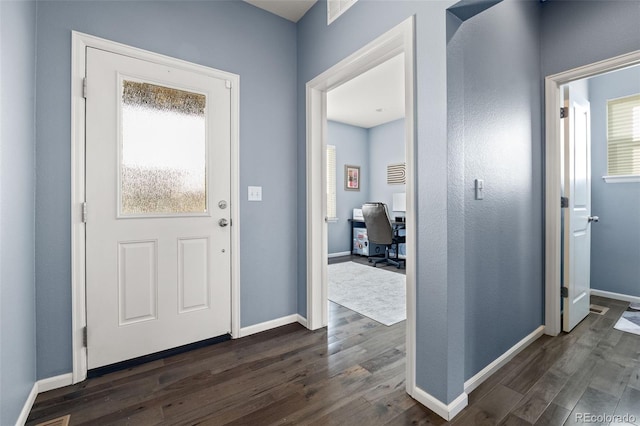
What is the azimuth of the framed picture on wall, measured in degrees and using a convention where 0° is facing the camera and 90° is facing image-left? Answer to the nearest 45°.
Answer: approximately 315°

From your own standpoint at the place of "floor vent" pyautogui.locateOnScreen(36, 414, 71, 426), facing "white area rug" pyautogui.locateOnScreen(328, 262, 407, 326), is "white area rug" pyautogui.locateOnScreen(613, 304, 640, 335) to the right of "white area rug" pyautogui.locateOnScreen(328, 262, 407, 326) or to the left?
right

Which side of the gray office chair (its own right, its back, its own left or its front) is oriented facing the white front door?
back

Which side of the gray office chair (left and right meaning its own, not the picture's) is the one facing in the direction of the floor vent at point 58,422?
back

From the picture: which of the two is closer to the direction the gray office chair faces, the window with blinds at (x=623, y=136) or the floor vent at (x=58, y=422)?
the window with blinds

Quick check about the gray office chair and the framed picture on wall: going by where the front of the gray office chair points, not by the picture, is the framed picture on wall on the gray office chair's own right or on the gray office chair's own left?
on the gray office chair's own left

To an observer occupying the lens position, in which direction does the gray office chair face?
facing away from the viewer and to the right of the viewer

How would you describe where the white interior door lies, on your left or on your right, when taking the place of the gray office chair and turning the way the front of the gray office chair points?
on your right
